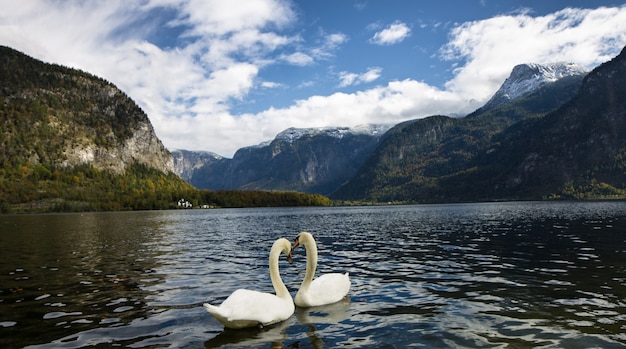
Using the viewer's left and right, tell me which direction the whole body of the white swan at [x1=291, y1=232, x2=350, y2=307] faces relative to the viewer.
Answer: facing to the left of the viewer
